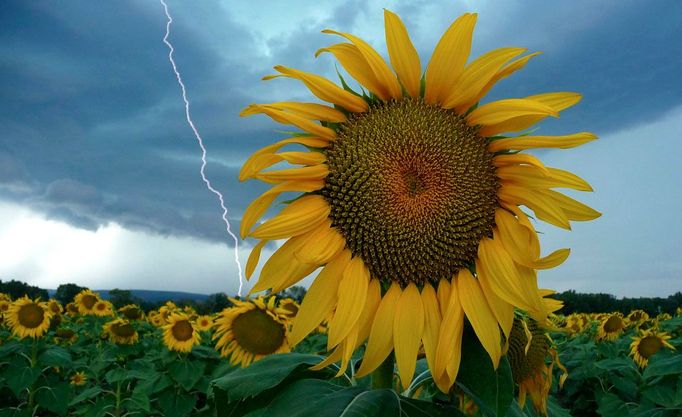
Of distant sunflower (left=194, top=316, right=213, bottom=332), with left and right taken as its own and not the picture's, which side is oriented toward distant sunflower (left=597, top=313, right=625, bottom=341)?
left

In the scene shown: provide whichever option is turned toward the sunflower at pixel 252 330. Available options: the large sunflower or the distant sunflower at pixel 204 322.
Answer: the distant sunflower

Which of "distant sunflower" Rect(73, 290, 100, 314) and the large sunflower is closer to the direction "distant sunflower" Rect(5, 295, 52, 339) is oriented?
the large sunflower

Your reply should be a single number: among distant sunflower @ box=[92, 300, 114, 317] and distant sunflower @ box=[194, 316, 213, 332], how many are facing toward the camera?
2

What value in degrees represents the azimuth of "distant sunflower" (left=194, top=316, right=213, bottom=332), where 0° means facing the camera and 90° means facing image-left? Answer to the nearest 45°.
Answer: approximately 0°

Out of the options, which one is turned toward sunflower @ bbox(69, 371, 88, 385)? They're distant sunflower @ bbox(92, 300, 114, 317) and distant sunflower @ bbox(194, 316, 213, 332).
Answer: distant sunflower @ bbox(92, 300, 114, 317)

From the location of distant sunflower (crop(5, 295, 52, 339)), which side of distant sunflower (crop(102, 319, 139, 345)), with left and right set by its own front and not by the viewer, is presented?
right

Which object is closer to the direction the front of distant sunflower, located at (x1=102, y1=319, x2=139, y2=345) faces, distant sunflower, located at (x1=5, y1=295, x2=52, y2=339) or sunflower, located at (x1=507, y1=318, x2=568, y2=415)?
the sunflower

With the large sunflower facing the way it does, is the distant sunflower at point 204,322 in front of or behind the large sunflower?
behind

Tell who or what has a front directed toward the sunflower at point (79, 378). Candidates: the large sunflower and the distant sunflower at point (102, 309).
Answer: the distant sunflower
